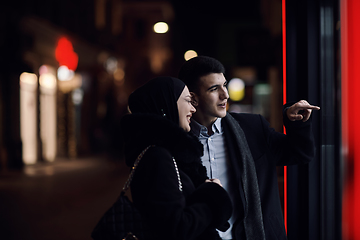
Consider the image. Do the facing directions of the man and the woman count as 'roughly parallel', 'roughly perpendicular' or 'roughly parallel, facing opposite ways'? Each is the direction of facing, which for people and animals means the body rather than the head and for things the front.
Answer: roughly perpendicular

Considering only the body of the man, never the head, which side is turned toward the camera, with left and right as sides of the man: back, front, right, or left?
front

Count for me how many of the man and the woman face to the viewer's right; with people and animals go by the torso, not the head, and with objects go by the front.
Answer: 1

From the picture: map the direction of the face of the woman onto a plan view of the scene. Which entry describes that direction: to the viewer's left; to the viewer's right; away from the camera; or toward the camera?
to the viewer's right

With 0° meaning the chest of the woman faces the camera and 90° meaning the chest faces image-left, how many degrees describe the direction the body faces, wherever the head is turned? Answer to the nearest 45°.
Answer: approximately 270°

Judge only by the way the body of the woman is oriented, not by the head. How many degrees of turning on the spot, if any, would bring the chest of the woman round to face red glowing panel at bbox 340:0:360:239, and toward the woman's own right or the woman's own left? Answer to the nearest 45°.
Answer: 0° — they already face it

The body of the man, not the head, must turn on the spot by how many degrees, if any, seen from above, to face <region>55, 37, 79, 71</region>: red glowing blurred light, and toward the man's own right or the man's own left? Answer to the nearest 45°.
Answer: approximately 135° to the man's own right

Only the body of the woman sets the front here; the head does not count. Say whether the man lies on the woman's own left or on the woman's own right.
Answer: on the woman's own left

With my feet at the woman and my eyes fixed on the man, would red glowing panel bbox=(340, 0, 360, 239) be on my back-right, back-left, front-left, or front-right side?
front-right
